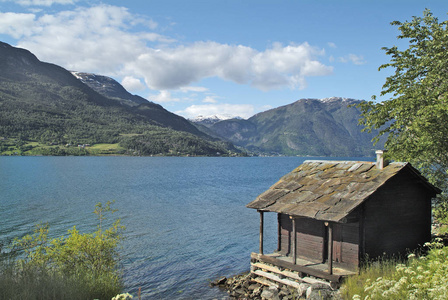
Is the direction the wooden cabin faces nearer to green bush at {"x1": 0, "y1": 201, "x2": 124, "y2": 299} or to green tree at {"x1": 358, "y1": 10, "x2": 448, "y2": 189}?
the green bush

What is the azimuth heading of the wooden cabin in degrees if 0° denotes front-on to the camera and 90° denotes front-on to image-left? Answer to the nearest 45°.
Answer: approximately 45°

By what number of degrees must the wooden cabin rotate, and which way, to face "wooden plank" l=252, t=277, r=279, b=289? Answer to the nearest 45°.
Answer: approximately 45° to its right

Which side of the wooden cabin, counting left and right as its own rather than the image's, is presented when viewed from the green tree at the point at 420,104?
back

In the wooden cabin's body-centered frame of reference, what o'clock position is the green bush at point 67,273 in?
The green bush is roughly at 12 o'clock from the wooden cabin.

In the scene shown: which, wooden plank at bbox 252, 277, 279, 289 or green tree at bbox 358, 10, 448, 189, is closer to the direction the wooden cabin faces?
the wooden plank
